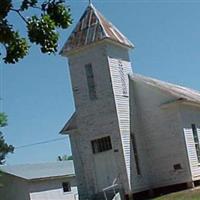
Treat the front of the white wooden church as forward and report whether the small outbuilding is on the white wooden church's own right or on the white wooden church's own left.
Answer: on the white wooden church's own right

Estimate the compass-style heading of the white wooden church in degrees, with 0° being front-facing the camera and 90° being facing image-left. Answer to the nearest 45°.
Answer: approximately 45°
